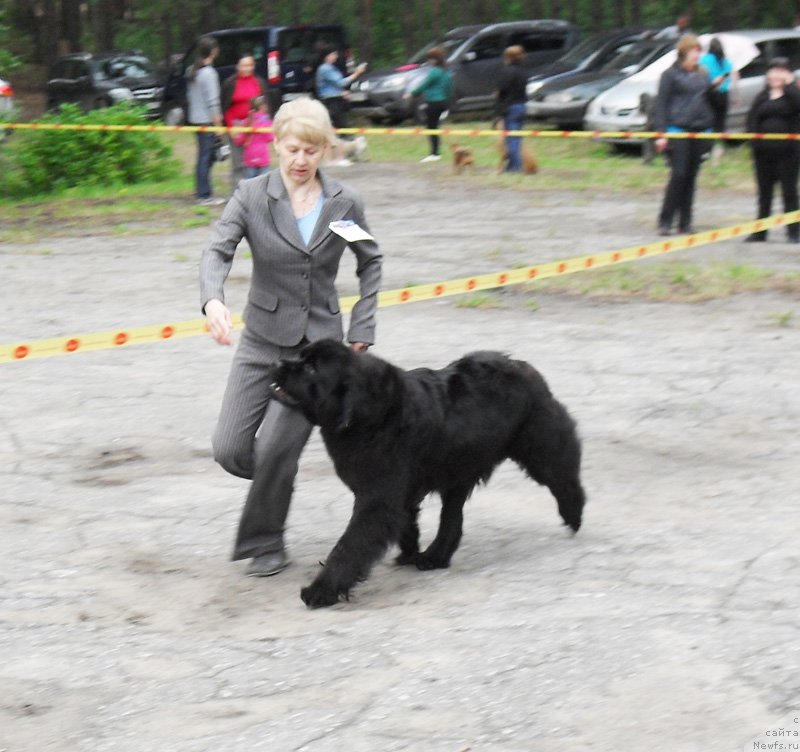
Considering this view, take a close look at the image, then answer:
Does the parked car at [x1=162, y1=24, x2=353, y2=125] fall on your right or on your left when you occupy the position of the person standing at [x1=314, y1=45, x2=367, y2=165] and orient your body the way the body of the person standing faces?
on your left

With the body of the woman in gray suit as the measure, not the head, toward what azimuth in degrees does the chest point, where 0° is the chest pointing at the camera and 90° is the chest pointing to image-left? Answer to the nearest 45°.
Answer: approximately 0°

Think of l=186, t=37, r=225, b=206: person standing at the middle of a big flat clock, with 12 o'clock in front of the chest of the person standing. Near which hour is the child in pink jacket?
The child in pink jacket is roughly at 2 o'clock from the person standing.

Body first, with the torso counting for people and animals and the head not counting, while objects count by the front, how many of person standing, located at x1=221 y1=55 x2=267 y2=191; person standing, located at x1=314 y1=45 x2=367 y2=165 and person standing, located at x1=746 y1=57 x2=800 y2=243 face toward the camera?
2

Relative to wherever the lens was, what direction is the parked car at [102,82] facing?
facing the viewer and to the right of the viewer

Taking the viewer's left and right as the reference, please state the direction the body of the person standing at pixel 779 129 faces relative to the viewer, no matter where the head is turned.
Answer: facing the viewer

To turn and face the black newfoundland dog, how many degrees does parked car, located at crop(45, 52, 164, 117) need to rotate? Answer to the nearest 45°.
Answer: approximately 45° to its right

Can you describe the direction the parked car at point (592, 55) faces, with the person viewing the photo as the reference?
facing the viewer and to the left of the viewer

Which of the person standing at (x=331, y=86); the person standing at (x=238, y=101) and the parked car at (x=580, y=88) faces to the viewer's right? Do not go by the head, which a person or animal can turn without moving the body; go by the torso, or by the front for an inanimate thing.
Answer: the person standing at (x=331, y=86)

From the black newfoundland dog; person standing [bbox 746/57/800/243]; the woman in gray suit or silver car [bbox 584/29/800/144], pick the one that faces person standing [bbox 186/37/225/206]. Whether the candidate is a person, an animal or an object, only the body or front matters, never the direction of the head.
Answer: the silver car

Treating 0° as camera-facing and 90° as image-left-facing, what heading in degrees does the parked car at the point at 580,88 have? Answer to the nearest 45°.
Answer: approximately 45°

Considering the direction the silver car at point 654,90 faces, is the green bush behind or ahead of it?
ahead

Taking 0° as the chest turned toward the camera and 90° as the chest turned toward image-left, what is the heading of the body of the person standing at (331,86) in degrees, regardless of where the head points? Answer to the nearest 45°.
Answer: approximately 270°
